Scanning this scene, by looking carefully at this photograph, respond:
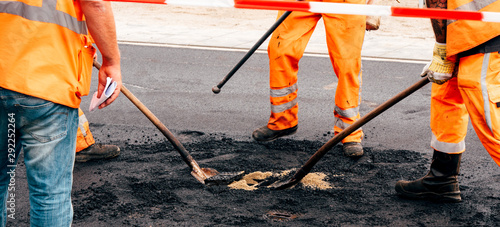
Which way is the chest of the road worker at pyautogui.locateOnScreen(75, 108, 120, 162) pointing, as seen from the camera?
to the viewer's right

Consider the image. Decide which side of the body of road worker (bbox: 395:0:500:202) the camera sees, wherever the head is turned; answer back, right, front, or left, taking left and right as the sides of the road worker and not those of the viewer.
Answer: left

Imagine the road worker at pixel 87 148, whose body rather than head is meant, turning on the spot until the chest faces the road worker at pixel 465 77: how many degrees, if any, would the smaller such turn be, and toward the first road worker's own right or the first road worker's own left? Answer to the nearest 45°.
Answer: approximately 45° to the first road worker's own right

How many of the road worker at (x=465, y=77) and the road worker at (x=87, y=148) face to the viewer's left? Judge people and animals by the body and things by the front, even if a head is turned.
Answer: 1

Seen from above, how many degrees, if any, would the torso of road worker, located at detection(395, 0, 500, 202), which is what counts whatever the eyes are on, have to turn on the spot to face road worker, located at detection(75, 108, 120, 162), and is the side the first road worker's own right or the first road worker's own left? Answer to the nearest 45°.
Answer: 0° — they already face them
